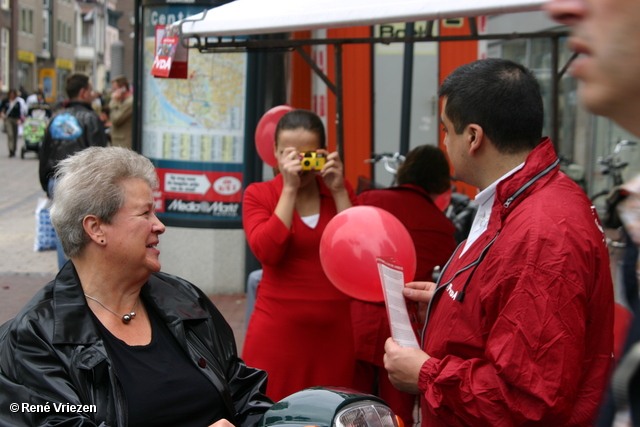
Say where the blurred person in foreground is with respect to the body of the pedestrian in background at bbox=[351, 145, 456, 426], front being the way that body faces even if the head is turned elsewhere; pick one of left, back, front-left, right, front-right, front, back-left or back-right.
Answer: back

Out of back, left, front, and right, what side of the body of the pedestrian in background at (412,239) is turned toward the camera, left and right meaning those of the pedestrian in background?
back

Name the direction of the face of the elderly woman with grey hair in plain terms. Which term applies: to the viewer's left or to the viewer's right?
to the viewer's right

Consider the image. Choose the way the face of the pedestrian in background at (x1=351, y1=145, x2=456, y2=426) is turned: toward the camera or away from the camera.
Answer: away from the camera

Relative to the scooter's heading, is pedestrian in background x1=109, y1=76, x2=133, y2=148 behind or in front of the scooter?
behind

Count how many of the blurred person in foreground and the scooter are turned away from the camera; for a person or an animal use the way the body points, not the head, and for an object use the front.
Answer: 0

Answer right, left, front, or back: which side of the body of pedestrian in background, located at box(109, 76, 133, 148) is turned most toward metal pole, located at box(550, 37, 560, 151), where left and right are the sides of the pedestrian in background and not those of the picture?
left

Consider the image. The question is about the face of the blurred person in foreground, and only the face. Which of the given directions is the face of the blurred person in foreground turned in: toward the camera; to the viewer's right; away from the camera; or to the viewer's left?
to the viewer's left

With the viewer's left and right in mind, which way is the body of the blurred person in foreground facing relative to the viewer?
facing to the left of the viewer

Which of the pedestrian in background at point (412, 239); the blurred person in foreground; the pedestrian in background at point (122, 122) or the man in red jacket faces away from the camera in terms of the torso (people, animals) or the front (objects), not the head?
the pedestrian in background at point (412, 239)

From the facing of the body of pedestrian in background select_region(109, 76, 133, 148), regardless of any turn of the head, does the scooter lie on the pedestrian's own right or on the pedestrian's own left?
on the pedestrian's own left

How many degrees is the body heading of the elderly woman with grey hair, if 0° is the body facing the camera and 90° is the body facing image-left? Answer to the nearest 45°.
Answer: approximately 315°

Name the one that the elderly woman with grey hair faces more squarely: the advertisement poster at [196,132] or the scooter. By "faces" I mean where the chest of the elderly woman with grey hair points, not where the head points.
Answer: the scooter
